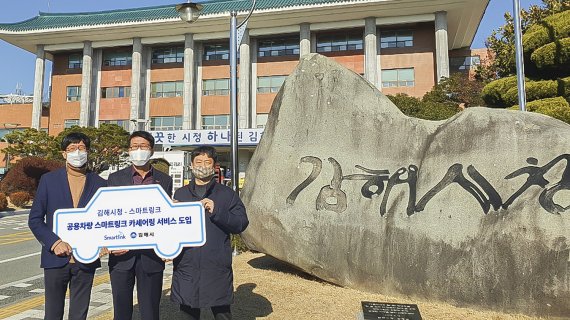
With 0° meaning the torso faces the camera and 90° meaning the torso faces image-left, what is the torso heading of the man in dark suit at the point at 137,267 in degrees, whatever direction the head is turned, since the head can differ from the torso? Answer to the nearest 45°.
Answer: approximately 0°

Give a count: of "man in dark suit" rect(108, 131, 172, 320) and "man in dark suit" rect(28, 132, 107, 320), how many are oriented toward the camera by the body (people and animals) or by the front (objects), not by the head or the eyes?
2

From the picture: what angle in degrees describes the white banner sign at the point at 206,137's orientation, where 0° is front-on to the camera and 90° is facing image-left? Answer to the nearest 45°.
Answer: approximately 0°

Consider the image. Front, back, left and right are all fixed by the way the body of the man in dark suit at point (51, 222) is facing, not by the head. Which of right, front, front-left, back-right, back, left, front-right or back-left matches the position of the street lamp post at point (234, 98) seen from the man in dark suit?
back-left
